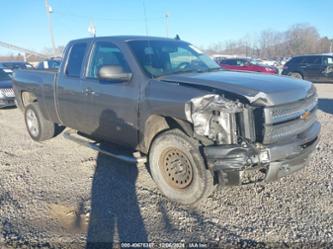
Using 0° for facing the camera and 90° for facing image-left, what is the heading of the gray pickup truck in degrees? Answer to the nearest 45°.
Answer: approximately 315°

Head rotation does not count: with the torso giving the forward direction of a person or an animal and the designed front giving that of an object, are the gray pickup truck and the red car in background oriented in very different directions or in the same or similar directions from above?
same or similar directions

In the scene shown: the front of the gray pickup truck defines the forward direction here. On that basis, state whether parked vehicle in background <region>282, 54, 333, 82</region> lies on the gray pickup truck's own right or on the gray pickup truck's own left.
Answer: on the gray pickup truck's own left
